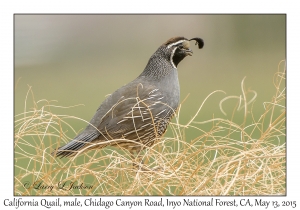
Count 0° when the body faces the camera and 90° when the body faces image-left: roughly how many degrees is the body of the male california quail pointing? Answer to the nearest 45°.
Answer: approximately 270°
